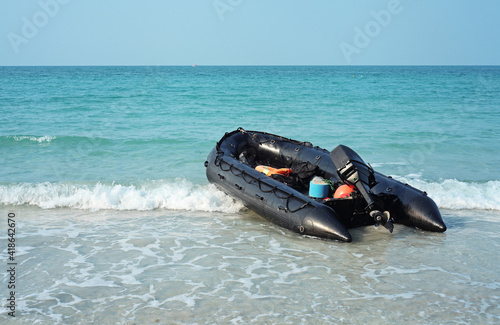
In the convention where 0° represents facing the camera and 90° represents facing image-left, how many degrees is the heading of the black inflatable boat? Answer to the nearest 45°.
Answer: approximately 135°

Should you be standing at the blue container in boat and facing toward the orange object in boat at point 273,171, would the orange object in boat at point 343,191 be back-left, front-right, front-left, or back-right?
back-right
